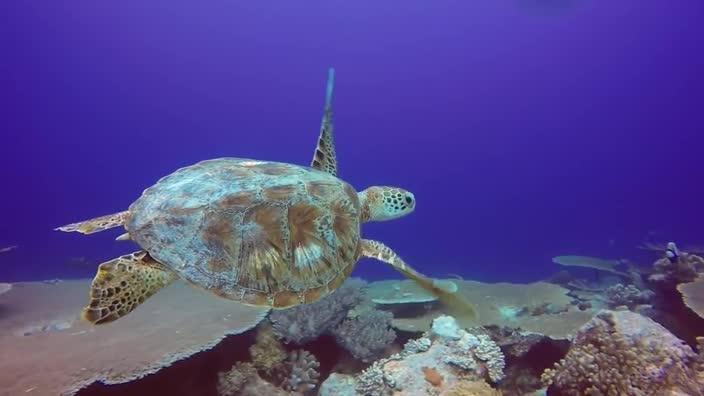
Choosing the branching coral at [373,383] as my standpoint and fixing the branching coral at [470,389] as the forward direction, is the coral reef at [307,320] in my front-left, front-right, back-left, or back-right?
back-left

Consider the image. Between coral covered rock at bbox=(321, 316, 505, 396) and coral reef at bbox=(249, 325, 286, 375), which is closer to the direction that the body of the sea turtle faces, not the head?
the coral covered rock

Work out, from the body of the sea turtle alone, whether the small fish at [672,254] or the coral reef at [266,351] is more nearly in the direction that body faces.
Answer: the small fish

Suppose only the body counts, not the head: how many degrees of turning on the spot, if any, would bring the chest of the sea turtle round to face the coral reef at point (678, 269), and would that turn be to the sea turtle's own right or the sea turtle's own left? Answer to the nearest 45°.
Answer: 0° — it already faces it

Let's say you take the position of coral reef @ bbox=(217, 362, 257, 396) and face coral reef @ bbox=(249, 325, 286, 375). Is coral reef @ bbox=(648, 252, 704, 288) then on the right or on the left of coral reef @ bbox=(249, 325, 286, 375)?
right

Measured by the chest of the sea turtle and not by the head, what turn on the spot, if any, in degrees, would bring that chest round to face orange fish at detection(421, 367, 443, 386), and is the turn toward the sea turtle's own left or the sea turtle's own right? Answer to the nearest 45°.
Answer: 0° — it already faces it

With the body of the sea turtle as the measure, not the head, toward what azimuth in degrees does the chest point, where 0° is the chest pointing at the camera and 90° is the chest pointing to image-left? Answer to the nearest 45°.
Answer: approximately 270°
